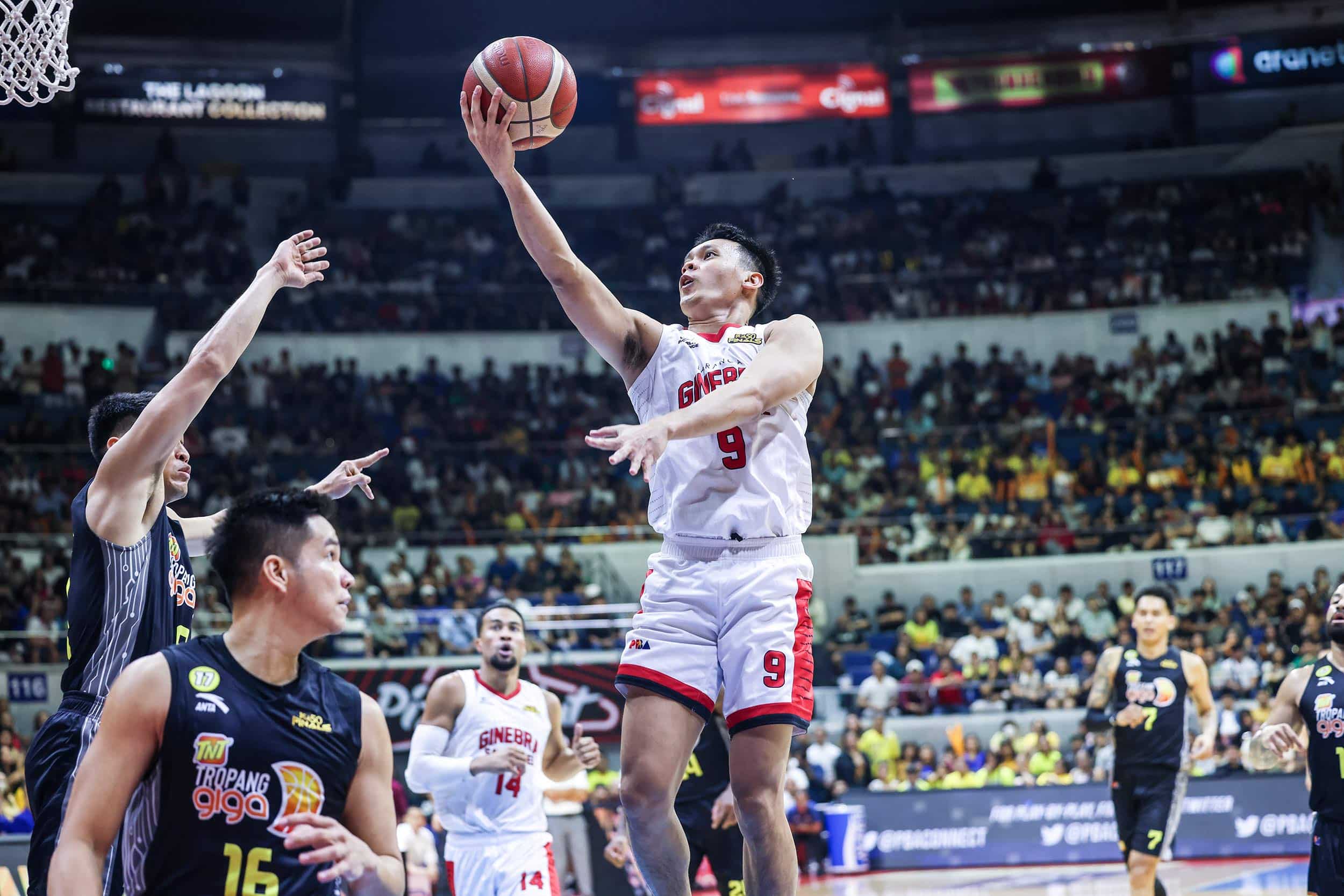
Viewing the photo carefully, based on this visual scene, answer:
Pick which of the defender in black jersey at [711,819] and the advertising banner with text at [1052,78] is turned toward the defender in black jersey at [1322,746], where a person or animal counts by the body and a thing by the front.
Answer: the advertising banner with text

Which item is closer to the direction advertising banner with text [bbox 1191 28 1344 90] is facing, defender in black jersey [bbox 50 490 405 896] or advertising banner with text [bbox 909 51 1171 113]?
the defender in black jersey

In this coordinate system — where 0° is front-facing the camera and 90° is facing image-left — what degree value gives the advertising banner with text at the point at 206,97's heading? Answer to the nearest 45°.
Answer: approximately 0°

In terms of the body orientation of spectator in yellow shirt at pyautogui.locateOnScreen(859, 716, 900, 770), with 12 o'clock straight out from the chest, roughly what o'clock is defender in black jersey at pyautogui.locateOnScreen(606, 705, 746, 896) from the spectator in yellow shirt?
The defender in black jersey is roughly at 12 o'clock from the spectator in yellow shirt.

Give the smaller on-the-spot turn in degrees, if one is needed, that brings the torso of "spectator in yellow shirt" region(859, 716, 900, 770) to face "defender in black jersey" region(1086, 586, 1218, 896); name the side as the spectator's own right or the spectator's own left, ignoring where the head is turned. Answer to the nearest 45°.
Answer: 0° — they already face them

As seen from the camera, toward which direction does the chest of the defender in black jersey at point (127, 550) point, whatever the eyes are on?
to the viewer's right

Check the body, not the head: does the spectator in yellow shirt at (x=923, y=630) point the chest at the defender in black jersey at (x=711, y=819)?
yes

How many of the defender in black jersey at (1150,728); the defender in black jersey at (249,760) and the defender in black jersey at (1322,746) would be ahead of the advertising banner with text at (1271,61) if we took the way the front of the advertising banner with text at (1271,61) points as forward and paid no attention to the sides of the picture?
3
